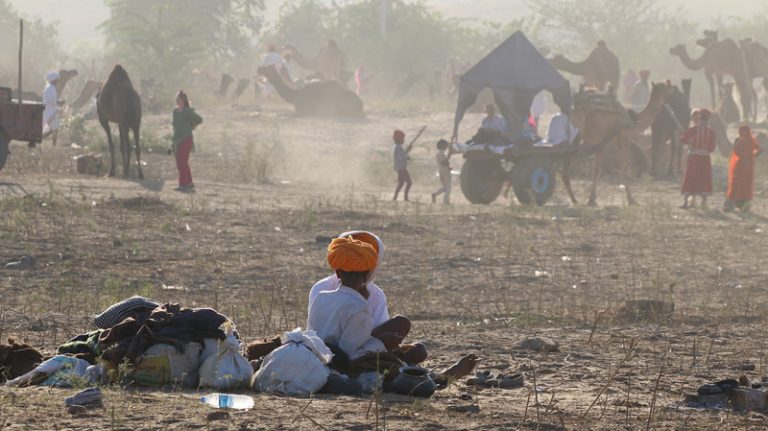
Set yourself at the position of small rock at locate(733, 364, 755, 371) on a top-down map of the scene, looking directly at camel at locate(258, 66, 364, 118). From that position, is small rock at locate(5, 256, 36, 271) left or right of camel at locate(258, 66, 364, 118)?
left

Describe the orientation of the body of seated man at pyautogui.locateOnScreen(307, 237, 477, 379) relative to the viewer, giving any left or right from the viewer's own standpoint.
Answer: facing away from the viewer and to the right of the viewer

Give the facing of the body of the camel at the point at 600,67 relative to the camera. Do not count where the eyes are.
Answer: to the viewer's left

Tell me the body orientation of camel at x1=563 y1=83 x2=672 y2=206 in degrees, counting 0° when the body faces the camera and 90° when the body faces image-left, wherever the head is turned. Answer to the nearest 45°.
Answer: approximately 270°

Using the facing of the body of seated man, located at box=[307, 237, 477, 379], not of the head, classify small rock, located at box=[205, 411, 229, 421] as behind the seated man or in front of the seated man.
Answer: behind

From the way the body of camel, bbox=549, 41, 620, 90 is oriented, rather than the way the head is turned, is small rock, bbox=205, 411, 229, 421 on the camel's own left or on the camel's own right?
on the camel's own left

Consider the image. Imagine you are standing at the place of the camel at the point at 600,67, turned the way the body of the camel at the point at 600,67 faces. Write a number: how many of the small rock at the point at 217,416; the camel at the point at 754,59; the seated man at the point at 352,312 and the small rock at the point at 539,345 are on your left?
3

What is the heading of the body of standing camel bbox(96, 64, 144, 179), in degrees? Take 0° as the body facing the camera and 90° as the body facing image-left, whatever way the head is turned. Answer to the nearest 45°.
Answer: approximately 180°

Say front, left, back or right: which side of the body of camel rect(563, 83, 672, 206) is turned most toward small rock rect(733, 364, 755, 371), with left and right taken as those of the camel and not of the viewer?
right

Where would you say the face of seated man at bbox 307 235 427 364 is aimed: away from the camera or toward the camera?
away from the camera

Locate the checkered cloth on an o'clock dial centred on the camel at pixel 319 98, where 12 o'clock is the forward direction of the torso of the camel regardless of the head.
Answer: The checkered cloth is roughly at 9 o'clock from the camel.

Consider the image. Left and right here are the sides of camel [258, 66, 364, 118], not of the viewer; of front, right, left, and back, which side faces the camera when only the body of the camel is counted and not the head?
left
